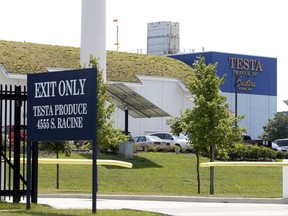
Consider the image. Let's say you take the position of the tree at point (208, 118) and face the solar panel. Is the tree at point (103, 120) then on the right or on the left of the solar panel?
left

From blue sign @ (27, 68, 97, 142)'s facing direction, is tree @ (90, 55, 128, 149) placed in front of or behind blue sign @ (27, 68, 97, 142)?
behind

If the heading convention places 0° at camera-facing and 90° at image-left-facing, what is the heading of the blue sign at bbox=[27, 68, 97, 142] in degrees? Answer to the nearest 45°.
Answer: approximately 45°

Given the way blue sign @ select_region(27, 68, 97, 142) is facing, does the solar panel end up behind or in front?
behind

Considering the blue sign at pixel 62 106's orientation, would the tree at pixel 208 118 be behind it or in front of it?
behind
